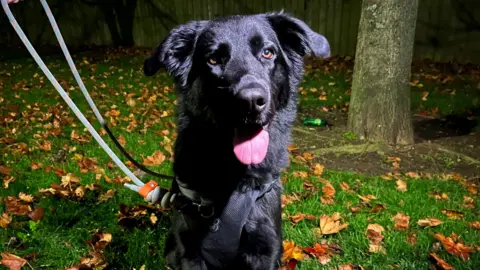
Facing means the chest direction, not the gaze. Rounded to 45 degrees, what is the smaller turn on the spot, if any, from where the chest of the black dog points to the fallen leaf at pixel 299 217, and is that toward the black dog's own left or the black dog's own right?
approximately 135° to the black dog's own left

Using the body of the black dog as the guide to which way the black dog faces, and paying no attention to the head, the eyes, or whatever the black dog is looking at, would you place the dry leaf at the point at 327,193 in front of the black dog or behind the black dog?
behind

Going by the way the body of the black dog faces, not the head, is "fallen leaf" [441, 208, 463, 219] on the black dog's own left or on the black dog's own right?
on the black dog's own left

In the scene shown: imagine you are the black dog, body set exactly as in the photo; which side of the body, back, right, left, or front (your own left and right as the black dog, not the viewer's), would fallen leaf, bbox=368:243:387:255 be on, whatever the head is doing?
left

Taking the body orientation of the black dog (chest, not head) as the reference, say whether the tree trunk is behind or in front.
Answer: behind

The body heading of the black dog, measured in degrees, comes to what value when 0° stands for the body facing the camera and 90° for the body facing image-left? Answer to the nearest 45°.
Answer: approximately 0°

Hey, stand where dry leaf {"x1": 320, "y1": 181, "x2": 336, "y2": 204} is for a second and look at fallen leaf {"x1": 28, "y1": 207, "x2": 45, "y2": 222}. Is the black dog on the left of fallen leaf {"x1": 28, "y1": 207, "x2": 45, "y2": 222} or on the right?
left

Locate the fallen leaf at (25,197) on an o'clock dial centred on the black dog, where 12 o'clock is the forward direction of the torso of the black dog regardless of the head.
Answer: The fallen leaf is roughly at 4 o'clock from the black dog.

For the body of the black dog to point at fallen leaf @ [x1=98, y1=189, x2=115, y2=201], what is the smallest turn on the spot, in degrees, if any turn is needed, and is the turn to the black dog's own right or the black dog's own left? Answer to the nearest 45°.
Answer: approximately 135° to the black dog's own right

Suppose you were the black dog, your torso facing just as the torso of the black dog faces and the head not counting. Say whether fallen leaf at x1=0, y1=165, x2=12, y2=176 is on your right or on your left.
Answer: on your right
